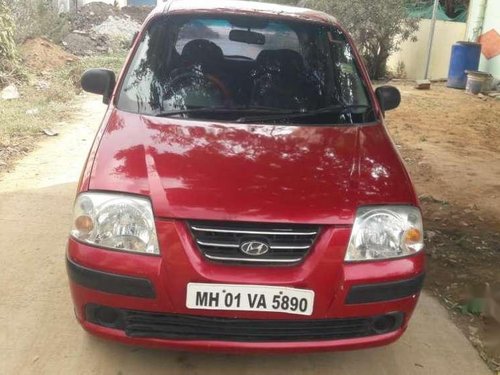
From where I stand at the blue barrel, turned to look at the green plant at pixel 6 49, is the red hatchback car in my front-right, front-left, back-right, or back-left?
front-left

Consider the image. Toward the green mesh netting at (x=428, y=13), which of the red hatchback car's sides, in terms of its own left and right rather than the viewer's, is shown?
back

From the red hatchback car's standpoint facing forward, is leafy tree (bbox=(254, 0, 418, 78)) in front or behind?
behind

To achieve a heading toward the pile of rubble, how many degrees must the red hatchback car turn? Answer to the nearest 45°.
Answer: approximately 180°

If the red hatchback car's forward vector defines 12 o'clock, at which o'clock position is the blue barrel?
The blue barrel is roughly at 7 o'clock from the red hatchback car.

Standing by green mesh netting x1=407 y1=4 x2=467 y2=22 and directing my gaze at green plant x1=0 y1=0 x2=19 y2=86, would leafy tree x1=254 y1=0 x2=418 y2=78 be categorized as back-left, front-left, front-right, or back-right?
front-left

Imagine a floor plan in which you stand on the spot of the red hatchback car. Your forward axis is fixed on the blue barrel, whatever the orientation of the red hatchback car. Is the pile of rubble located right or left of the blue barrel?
left

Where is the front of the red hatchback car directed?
toward the camera

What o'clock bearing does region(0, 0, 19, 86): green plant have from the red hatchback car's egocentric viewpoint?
The green plant is roughly at 5 o'clock from the red hatchback car.
